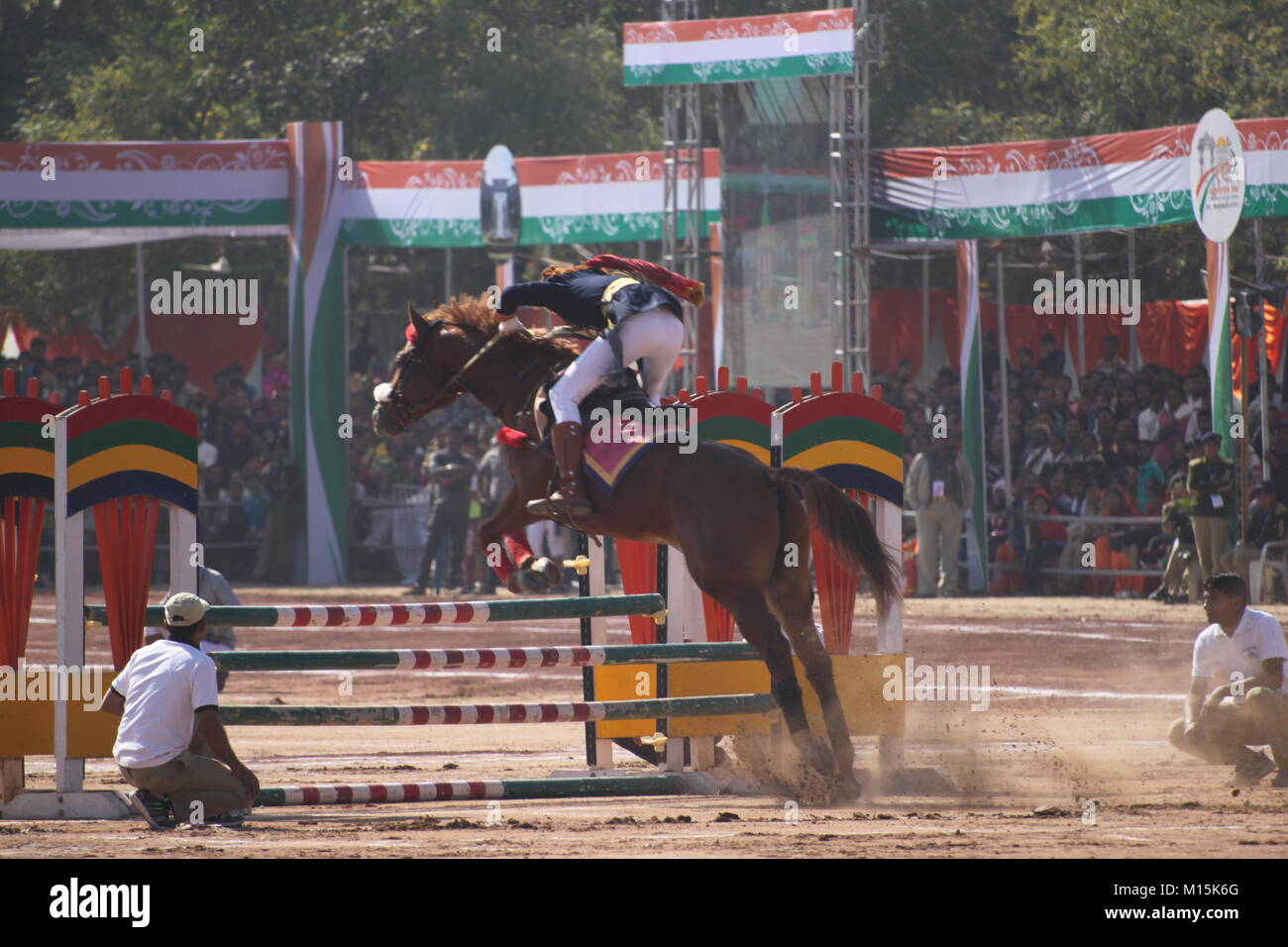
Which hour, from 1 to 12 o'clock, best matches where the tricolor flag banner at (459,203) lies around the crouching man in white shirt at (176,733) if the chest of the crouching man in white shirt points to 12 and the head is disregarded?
The tricolor flag banner is roughly at 11 o'clock from the crouching man in white shirt.

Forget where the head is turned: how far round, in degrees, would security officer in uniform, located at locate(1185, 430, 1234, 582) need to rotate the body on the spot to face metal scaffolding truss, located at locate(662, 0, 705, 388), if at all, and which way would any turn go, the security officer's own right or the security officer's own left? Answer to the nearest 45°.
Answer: approximately 135° to the security officer's own right

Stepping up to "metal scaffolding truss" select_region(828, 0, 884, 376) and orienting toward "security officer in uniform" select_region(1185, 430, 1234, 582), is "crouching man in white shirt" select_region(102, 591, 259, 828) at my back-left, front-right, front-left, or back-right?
front-right

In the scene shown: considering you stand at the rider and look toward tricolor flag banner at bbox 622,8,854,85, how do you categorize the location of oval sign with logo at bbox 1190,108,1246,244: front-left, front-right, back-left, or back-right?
front-right

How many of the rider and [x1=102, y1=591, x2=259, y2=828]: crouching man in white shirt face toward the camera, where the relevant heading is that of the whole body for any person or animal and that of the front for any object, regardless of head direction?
0

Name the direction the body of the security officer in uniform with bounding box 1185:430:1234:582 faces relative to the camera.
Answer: toward the camera

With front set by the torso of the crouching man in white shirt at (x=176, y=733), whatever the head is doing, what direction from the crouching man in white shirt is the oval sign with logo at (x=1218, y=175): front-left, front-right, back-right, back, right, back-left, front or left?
front

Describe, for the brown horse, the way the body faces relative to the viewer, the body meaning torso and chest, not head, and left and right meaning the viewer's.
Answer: facing away from the viewer and to the left of the viewer

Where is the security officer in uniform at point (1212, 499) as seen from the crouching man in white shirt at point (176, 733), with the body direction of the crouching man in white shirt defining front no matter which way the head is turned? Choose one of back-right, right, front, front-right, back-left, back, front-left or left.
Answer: front

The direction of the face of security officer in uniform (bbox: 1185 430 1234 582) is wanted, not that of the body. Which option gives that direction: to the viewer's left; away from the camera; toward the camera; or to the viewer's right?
toward the camera

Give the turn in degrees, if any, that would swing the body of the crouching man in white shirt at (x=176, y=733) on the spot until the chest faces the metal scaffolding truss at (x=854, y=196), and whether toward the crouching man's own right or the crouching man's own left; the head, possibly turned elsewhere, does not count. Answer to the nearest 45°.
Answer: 0° — they already face it

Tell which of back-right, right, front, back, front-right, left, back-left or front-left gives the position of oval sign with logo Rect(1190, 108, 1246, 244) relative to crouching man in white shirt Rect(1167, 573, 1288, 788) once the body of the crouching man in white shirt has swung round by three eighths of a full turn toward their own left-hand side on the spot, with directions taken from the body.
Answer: left

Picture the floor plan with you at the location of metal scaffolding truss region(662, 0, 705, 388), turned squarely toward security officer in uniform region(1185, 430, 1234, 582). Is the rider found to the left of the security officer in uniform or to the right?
right

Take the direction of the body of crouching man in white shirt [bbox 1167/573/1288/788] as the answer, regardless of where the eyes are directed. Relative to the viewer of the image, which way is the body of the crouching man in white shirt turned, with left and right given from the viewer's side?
facing the viewer and to the left of the viewer

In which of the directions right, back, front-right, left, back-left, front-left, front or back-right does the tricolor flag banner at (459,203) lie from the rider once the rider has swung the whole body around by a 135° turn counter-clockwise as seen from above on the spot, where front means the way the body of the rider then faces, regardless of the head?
back

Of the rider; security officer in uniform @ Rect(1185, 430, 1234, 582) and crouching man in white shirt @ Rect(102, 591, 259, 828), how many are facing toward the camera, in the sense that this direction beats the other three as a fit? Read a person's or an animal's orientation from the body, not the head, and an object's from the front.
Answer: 1

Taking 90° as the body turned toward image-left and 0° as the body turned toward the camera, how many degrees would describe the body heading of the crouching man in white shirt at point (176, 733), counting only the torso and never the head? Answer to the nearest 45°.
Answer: approximately 225°

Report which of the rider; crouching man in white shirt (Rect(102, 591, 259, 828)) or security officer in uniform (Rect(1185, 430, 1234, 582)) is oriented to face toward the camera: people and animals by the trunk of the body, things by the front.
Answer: the security officer in uniform
